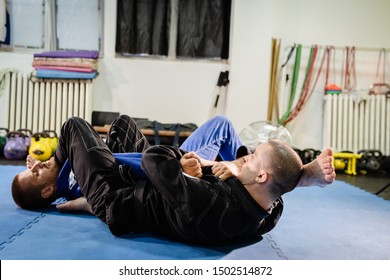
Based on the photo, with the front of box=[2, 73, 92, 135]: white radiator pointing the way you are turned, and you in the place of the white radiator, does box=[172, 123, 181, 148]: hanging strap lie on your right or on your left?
on your left

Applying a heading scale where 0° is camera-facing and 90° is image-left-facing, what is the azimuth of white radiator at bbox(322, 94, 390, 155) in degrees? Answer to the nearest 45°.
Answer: approximately 0°

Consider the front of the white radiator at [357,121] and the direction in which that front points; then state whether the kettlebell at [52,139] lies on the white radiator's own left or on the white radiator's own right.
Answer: on the white radiator's own right

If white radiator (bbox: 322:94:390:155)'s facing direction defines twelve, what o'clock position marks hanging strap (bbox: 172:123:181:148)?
The hanging strap is roughly at 2 o'clock from the white radiator.

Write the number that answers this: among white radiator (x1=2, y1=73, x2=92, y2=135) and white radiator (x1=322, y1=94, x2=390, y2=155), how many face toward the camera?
2

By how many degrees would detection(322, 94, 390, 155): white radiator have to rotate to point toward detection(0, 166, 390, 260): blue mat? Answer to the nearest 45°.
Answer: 0° — it already faces it

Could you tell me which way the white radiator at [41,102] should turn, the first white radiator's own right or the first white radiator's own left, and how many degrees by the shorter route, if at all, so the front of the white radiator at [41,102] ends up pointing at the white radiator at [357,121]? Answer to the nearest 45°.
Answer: approximately 90° to the first white radiator's own left

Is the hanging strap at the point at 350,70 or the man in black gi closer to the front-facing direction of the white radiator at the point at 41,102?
the man in black gi

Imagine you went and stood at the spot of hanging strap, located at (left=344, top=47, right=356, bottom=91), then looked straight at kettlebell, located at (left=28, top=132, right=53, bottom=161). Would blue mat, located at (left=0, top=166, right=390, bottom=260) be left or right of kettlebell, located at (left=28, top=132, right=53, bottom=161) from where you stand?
left
